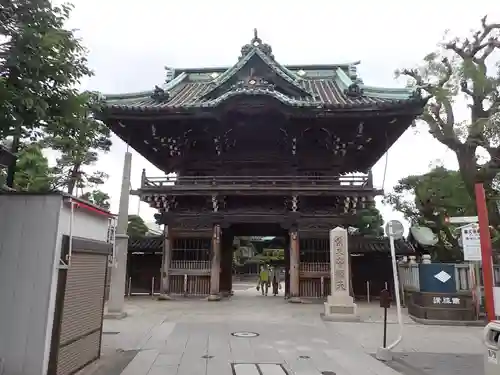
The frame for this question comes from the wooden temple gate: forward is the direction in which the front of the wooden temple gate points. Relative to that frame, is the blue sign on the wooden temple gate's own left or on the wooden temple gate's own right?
on the wooden temple gate's own left

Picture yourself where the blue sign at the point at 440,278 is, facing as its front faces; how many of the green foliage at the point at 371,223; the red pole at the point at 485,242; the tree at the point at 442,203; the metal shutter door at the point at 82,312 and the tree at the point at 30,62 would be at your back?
2

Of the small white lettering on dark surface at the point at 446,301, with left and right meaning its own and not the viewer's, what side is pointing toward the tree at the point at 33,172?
right

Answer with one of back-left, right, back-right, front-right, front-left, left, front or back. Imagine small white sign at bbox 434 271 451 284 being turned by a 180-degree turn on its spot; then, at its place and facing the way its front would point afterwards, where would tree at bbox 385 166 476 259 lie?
front

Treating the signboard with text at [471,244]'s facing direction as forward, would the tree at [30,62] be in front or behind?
in front

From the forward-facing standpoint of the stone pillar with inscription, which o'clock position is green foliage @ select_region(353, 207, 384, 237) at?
The green foliage is roughly at 6 o'clock from the stone pillar with inscription.

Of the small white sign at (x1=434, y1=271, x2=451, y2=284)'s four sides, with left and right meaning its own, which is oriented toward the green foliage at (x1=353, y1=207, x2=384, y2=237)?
back

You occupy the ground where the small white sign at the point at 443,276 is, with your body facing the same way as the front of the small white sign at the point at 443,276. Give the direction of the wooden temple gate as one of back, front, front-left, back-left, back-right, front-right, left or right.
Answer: right

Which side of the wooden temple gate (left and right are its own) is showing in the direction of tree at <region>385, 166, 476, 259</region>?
left

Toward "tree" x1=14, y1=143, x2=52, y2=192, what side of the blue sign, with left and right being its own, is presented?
right
